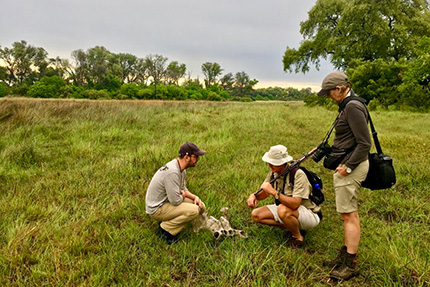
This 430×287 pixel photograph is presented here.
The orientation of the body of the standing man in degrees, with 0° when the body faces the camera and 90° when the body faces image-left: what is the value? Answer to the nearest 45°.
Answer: approximately 90°

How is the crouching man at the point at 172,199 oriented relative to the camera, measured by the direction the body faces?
to the viewer's right

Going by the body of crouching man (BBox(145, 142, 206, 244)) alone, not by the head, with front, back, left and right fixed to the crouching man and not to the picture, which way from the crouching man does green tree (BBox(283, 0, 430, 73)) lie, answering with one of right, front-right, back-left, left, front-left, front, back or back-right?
front-left

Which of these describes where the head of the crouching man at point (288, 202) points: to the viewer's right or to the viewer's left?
to the viewer's left

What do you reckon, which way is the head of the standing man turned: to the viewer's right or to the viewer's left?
to the viewer's left

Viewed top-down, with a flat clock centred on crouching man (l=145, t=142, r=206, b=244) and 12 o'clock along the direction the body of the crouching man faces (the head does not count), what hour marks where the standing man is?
The standing man is roughly at 1 o'clock from the crouching man.

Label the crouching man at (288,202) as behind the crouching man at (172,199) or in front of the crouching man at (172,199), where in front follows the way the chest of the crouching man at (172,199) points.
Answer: in front

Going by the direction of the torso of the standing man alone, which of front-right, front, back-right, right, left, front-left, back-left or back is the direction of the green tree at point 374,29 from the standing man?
right

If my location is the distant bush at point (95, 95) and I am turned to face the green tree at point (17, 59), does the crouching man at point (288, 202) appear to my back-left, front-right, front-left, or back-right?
back-left

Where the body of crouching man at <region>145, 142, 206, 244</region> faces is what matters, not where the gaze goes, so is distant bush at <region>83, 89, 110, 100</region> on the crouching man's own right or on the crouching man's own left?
on the crouching man's own left

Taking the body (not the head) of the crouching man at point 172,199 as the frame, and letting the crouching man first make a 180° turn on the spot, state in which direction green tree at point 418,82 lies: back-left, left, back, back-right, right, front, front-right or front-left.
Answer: back-right

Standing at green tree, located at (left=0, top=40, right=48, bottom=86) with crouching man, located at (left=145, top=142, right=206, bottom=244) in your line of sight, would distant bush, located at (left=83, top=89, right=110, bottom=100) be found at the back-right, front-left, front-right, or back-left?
front-left

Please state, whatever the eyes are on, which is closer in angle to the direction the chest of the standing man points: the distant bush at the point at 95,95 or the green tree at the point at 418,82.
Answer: the distant bush

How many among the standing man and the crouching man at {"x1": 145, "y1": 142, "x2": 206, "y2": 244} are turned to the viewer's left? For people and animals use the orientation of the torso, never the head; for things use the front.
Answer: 1
